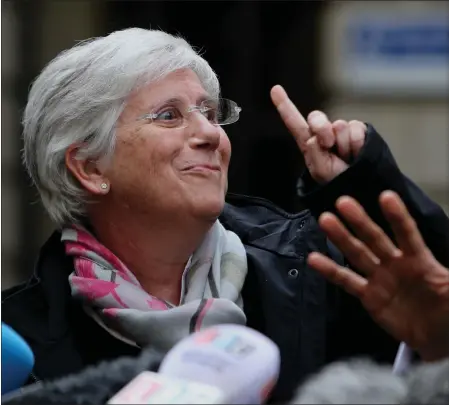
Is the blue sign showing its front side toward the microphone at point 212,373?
yes

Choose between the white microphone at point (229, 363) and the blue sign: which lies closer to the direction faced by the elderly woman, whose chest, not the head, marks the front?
the white microphone

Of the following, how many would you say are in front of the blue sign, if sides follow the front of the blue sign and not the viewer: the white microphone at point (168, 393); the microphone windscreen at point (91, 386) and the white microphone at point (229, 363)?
3

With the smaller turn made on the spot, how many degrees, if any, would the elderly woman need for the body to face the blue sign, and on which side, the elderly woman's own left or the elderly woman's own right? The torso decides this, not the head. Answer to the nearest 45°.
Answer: approximately 135° to the elderly woman's own left

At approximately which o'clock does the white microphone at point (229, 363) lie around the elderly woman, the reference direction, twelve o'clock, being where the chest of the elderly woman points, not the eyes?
The white microphone is roughly at 1 o'clock from the elderly woman.

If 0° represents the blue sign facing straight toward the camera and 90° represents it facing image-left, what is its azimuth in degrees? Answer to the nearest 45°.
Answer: approximately 0°

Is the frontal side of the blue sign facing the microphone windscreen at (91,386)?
yes
